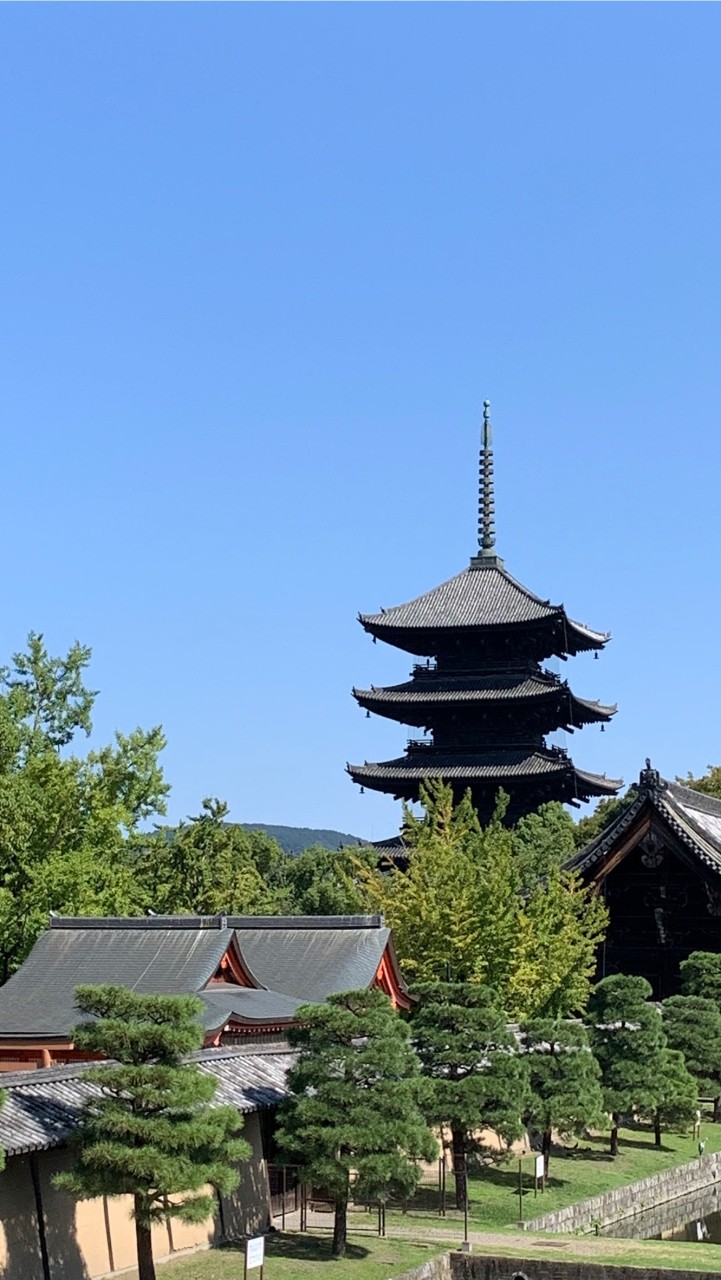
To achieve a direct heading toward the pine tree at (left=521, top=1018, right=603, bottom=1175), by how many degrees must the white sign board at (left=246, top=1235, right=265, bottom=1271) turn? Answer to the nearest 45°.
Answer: approximately 90° to its left

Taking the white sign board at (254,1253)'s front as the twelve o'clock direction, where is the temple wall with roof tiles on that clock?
The temple wall with roof tiles is roughly at 5 o'clock from the white sign board.

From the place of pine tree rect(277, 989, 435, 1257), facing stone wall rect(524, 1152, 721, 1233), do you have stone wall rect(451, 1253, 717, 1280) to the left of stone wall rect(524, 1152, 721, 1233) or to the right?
right

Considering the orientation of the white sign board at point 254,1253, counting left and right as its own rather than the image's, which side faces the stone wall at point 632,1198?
left

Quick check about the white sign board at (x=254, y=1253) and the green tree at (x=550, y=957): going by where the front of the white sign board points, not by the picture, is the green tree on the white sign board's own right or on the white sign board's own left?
on the white sign board's own left

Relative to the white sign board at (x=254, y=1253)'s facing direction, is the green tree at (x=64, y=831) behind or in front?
behind

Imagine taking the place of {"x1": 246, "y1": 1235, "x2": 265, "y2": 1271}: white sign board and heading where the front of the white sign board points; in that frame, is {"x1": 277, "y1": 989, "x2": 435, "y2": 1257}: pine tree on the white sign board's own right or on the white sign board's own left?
on the white sign board's own left

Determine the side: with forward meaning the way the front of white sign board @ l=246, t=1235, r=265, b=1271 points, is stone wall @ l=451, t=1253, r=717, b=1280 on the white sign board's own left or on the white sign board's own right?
on the white sign board's own left

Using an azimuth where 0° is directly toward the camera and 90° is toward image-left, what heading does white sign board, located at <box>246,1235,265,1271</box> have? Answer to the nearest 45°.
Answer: approximately 315°

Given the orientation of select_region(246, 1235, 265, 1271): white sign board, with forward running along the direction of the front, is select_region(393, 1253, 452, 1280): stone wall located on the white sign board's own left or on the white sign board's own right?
on the white sign board's own left
